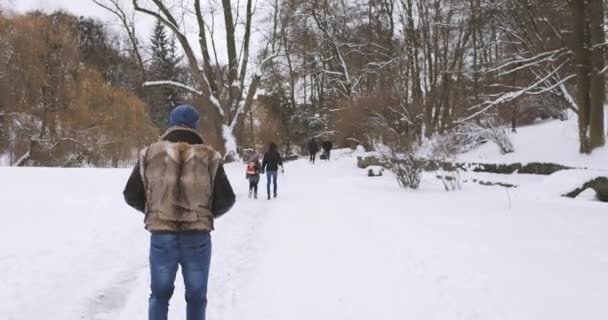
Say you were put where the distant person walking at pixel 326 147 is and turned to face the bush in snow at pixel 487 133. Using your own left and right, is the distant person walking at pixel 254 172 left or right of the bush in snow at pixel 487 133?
right

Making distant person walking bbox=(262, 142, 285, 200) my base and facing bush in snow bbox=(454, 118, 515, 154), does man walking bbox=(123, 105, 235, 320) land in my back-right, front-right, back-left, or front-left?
back-right

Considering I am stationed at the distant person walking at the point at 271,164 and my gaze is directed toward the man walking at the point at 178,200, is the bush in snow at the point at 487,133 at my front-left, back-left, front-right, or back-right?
back-left

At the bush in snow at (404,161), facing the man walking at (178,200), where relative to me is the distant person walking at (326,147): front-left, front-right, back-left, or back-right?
back-right

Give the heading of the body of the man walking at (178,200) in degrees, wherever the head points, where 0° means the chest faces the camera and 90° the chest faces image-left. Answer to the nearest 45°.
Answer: approximately 180°

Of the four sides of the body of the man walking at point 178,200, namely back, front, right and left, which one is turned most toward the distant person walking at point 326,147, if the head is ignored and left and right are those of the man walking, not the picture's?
front

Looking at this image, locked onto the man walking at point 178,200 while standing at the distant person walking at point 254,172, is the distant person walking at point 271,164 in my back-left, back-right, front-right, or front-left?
back-left

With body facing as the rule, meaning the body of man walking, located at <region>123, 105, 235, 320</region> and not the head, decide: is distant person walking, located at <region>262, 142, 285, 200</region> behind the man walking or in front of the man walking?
in front

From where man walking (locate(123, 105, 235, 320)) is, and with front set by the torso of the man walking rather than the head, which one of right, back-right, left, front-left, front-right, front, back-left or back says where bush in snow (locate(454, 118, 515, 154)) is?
front-right

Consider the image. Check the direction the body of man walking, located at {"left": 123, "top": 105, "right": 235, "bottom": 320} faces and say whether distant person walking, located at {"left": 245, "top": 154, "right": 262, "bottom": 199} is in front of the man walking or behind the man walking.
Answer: in front

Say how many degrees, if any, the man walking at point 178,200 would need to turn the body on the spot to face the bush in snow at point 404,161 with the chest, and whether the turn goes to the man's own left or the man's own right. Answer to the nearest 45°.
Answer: approximately 45° to the man's own right
